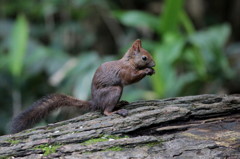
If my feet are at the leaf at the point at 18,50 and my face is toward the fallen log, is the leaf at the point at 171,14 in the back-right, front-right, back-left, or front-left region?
front-left

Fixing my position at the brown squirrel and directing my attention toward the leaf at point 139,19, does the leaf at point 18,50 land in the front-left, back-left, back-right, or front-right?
front-left

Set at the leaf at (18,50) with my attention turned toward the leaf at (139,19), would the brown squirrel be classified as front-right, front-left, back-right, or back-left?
front-right

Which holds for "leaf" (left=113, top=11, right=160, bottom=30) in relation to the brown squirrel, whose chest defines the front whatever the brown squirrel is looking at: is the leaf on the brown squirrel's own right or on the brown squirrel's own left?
on the brown squirrel's own left

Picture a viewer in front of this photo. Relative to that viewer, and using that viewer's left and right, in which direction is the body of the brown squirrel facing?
facing to the right of the viewer

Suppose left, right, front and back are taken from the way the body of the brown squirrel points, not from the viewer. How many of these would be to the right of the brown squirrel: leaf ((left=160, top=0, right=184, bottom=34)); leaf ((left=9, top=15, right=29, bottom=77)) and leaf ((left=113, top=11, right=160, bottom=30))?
0

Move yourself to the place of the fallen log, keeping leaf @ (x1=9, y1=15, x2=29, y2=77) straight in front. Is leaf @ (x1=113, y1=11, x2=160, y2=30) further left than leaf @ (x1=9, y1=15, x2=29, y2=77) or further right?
right

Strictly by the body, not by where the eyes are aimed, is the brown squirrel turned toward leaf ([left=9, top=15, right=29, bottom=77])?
no

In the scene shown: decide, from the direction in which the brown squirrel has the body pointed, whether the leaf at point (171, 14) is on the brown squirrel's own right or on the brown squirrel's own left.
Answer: on the brown squirrel's own left
